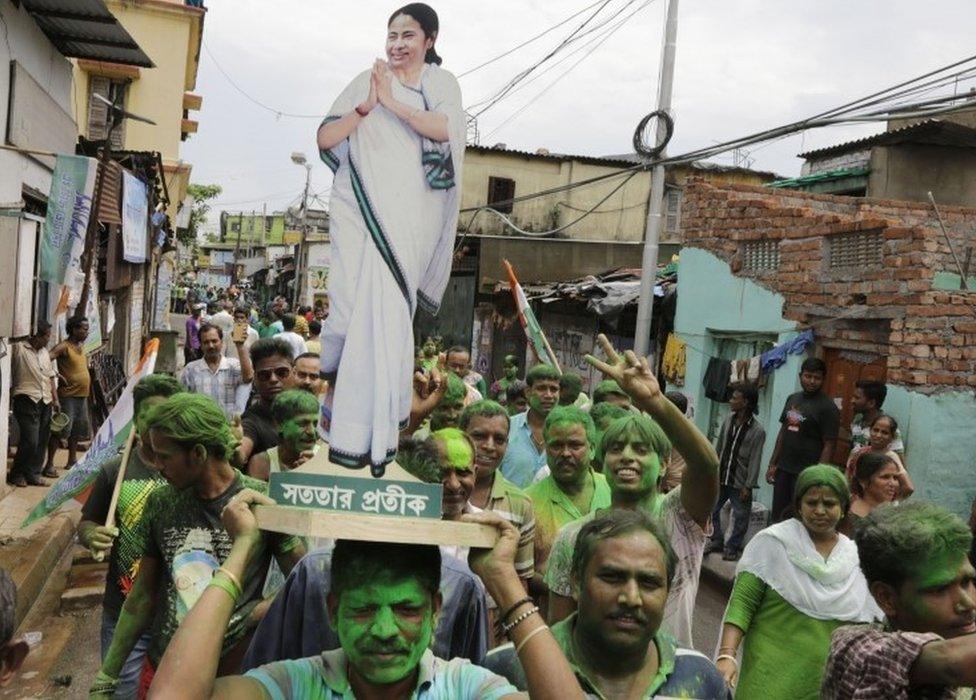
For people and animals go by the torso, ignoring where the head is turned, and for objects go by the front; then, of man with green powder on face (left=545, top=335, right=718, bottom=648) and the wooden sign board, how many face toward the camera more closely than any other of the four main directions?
2

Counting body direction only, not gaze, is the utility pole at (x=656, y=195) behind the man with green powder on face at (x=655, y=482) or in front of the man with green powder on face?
behind

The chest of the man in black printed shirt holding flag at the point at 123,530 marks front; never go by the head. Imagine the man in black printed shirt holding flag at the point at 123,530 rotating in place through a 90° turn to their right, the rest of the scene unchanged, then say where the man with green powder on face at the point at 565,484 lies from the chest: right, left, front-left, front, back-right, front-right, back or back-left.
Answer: back-left

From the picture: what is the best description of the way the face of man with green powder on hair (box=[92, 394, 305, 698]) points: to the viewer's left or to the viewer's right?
to the viewer's left

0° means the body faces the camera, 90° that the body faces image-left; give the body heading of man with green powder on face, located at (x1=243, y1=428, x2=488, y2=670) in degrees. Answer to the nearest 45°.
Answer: approximately 315°

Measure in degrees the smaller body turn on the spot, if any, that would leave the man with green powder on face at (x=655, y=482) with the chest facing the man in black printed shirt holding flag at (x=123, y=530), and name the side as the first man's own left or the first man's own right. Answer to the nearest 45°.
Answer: approximately 90° to the first man's own right

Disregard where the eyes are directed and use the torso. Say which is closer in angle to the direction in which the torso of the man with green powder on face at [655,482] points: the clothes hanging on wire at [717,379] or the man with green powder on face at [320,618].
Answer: the man with green powder on face

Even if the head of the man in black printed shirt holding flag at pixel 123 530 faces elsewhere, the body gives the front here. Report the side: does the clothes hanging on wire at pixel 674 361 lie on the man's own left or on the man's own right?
on the man's own left

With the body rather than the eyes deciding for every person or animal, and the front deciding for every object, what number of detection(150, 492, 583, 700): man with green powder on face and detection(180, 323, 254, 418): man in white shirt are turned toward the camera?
2

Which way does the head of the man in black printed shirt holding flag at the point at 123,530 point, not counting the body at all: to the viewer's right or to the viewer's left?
to the viewer's left

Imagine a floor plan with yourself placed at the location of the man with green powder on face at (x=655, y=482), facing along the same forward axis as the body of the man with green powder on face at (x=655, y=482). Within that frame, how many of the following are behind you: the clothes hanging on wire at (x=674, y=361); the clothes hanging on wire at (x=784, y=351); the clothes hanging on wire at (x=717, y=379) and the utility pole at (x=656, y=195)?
4

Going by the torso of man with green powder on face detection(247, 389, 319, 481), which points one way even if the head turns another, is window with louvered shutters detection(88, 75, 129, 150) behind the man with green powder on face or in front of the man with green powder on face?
behind

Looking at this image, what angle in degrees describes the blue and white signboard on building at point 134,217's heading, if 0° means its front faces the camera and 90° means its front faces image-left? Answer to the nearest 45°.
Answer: approximately 315°
